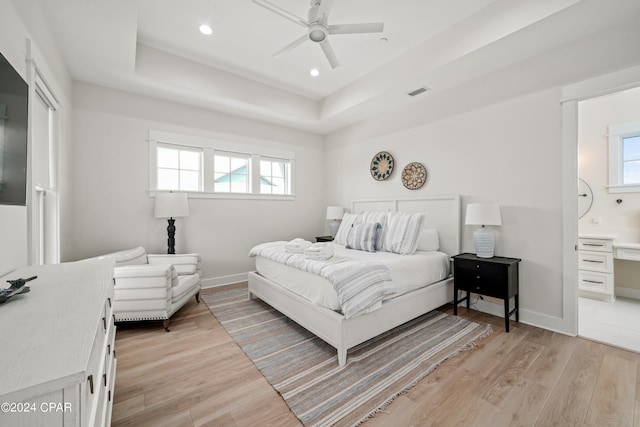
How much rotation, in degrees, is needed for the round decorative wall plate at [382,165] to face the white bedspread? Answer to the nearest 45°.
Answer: approximately 45° to its left

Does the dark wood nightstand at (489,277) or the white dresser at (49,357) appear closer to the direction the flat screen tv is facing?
the dark wood nightstand

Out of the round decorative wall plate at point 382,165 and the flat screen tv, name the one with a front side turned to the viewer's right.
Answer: the flat screen tv

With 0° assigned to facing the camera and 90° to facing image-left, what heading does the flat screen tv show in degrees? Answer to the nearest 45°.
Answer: approximately 270°

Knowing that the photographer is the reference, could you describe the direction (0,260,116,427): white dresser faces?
facing to the right of the viewer

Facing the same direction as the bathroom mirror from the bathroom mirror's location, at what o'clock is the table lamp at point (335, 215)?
The table lamp is roughly at 2 o'clock from the bathroom mirror.
